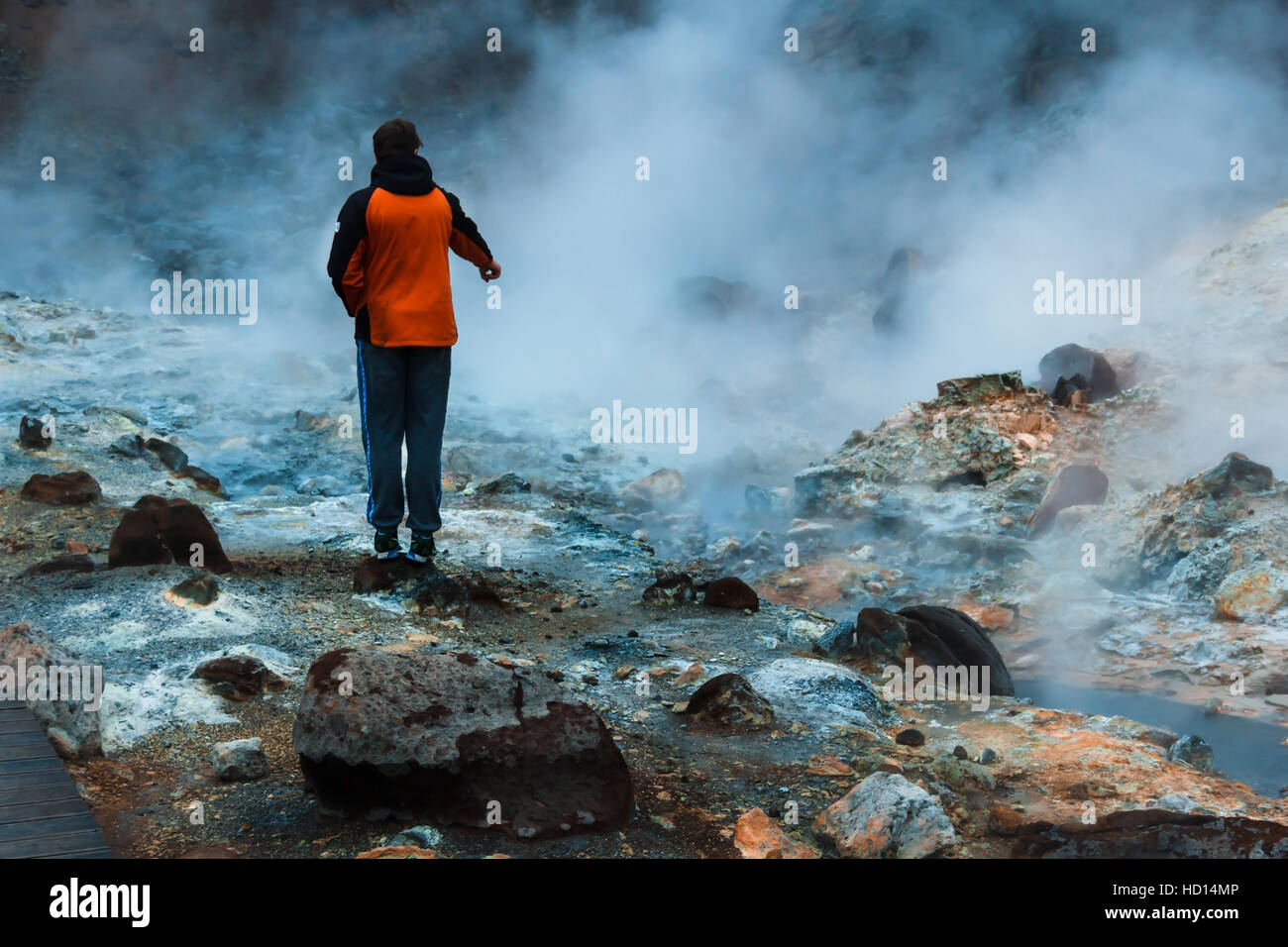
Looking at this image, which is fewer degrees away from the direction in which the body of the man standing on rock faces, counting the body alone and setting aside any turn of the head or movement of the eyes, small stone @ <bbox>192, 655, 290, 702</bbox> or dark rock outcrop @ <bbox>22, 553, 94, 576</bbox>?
the dark rock outcrop

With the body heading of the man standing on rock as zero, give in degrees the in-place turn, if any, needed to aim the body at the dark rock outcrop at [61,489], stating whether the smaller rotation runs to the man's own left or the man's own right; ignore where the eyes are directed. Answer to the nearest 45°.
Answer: approximately 45° to the man's own left

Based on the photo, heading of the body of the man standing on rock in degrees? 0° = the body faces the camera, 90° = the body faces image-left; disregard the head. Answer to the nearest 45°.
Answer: approximately 180°

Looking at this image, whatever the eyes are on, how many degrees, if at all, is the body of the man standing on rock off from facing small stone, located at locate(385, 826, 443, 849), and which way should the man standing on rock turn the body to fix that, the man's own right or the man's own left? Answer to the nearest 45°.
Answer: approximately 180°

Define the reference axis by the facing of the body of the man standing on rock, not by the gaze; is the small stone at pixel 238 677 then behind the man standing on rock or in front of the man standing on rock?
behind

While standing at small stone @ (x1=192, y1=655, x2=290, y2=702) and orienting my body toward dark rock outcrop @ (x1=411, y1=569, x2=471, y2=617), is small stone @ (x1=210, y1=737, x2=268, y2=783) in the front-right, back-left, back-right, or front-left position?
back-right

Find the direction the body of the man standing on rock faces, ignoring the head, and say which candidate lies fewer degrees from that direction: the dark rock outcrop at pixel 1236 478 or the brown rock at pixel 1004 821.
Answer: the dark rock outcrop

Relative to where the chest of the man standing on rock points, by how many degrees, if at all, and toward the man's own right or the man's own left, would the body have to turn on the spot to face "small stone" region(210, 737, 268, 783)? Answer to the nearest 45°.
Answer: approximately 180°

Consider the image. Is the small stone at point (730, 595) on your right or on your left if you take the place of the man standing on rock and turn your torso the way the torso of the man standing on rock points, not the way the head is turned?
on your right

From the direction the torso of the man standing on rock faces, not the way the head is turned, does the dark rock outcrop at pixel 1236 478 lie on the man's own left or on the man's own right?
on the man's own right

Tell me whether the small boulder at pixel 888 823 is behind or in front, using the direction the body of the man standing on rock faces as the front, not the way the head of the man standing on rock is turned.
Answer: behind
